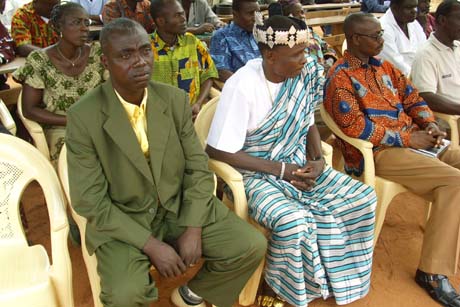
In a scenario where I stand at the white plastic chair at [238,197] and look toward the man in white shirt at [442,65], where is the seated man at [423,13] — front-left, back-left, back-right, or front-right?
front-left

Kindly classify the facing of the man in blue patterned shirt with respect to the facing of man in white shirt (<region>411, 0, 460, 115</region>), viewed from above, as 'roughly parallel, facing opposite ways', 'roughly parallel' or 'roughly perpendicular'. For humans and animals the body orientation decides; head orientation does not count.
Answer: roughly parallel

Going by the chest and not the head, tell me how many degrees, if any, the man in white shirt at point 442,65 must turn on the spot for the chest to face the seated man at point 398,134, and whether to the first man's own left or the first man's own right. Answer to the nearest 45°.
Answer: approximately 45° to the first man's own right

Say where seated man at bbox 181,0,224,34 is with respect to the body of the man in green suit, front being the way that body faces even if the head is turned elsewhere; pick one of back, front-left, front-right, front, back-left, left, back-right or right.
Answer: back-left

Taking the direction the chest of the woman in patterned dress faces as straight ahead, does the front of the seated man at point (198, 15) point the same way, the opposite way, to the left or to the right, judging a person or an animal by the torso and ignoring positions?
the same way

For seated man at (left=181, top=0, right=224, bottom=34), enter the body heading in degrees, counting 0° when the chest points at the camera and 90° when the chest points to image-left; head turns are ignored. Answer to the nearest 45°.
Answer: approximately 315°

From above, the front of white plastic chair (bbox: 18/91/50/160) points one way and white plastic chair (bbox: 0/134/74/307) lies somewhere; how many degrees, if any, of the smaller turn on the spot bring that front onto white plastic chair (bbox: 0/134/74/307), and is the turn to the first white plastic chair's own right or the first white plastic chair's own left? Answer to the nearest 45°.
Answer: approximately 45° to the first white plastic chair's own right

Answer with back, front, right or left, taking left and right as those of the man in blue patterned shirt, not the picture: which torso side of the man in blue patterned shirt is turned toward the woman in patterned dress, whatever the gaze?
right

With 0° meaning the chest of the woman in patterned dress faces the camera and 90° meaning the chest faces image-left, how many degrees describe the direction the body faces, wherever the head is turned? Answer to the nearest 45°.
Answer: approximately 315°

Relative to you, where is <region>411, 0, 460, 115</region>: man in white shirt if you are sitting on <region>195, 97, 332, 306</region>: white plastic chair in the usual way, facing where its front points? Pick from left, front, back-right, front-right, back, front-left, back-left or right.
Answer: left

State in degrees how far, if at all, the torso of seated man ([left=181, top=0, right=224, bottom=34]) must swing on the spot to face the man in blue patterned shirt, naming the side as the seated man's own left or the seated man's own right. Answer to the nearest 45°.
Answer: approximately 45° to the seated man's own right

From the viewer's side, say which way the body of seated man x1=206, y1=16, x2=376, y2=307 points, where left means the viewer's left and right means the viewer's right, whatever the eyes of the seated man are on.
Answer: facing the viewer and to the right of the viewer

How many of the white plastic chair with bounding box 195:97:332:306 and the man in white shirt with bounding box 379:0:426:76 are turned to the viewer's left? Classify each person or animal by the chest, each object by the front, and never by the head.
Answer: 0

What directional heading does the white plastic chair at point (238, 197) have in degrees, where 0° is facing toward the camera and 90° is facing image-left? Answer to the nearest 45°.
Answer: approximately 315°

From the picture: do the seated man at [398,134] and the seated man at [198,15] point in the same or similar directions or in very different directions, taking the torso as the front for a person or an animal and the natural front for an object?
same or similar directions

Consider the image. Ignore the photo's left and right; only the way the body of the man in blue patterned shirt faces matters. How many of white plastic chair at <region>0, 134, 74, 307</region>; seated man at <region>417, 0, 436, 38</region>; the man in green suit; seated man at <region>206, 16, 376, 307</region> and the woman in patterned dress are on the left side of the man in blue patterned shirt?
1

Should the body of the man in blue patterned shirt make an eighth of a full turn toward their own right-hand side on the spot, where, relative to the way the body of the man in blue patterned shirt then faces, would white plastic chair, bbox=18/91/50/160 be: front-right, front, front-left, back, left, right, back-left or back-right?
front-right

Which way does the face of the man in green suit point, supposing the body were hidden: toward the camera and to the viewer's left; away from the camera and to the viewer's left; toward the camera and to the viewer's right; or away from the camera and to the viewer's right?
toward the camera and to the viewer's right

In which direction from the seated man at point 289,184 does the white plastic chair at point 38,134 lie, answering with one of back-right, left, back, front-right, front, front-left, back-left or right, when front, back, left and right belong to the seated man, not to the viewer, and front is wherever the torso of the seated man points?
back-right

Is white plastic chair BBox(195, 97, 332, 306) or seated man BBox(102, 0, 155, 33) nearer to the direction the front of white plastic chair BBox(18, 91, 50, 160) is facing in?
the white plastic chair

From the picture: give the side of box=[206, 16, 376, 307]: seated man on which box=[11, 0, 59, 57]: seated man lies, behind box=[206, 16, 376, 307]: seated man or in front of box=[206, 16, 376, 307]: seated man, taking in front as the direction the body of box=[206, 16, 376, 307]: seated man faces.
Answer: behind
